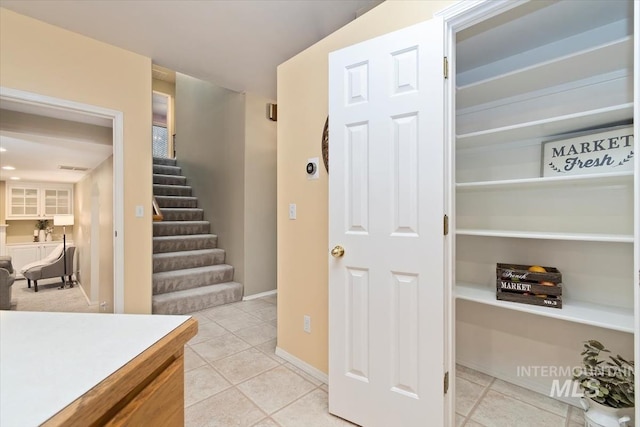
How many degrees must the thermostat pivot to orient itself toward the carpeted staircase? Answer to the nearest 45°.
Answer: approximately 90° to its right

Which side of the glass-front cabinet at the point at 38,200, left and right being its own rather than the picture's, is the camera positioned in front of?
front

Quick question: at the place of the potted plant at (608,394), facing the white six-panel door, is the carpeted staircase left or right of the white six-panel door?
right

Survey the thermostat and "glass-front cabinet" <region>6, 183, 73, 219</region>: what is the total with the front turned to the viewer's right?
0

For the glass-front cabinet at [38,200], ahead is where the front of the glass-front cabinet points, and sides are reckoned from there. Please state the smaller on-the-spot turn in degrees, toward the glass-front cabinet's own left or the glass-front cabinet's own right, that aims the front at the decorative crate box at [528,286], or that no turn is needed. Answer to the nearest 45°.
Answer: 0° — it already faces it

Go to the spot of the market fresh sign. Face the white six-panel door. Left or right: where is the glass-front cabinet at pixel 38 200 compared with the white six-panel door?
right

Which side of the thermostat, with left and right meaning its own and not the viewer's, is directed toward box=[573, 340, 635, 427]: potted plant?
left

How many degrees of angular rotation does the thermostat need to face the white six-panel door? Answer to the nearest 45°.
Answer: approximately 90° to its left

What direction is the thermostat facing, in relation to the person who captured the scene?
facing the viewer and to the left of the viewer

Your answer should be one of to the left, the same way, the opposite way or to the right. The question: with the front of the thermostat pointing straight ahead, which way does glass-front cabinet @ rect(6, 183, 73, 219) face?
to the left

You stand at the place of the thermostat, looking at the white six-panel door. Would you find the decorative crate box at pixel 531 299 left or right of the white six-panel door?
left

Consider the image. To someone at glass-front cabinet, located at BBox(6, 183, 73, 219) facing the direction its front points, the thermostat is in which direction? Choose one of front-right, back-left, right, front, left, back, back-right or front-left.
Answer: front

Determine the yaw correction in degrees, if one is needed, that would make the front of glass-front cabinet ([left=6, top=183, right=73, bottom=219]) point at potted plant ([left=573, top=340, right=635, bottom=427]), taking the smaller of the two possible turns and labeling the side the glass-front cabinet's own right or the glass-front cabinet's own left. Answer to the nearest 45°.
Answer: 0° — it already faces it

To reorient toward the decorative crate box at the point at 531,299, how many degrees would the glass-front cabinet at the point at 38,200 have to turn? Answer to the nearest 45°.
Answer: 0° — it already faces it

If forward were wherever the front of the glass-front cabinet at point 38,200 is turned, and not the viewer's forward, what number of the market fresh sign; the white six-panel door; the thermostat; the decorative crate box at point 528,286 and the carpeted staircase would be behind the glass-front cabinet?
0

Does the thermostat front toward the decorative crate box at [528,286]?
no
